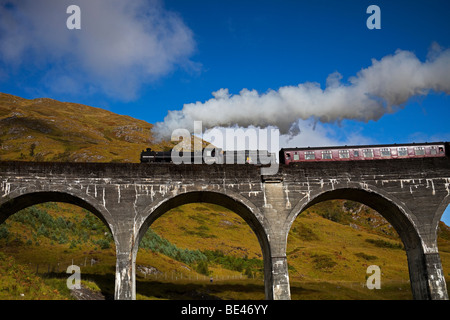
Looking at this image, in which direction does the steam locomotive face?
to the viewer's left

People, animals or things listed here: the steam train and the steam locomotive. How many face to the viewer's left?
2

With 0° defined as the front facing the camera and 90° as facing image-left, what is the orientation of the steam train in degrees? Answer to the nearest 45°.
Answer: approximately 90°
